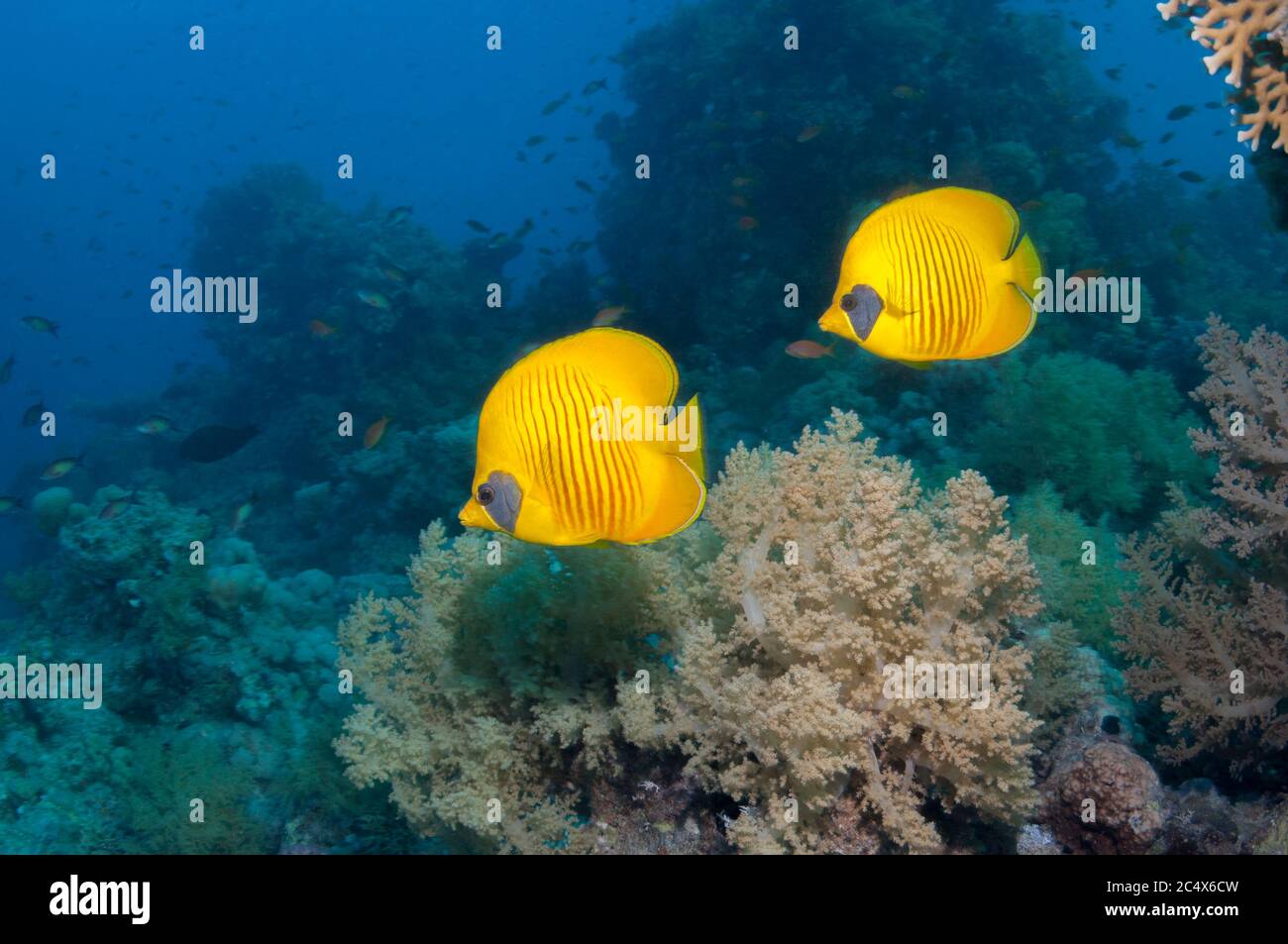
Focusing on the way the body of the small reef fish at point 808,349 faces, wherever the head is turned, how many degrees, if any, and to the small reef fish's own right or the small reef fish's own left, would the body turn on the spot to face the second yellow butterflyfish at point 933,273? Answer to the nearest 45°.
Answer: approximately 90° to the small reef fish's own left

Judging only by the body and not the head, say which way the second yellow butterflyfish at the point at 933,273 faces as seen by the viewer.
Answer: to the viewer's left

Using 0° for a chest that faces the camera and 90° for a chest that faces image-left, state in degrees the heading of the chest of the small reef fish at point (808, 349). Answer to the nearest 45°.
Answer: approximately 90°

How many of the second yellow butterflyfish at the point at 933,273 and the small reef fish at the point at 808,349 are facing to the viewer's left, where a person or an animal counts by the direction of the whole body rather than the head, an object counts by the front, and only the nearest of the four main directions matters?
2

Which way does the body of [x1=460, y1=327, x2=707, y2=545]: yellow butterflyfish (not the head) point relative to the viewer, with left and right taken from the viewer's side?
facing to the left of the viewer

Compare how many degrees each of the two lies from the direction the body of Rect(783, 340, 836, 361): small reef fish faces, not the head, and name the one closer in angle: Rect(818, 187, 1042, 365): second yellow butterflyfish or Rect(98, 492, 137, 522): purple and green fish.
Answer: the purple and green fish
